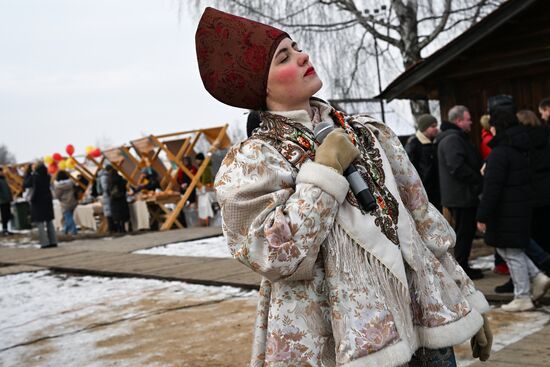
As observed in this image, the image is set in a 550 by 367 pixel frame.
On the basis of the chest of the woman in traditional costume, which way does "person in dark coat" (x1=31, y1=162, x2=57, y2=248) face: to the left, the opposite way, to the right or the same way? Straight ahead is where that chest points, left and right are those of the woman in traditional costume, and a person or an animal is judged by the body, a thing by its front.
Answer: the opposite way

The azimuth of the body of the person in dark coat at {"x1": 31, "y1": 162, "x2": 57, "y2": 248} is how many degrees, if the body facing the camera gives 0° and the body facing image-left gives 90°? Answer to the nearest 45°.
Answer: approximately 180°
